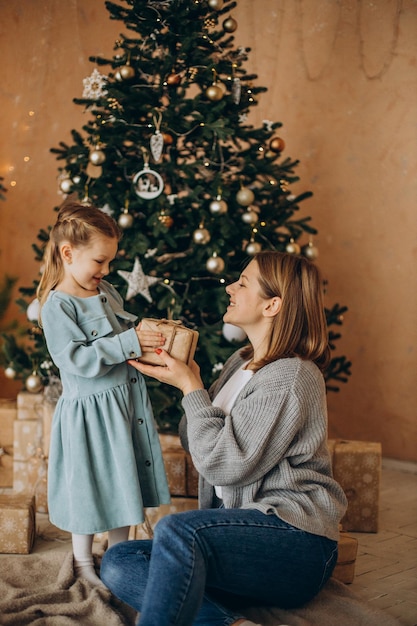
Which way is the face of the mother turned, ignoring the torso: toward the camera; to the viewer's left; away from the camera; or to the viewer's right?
to the viewer's left

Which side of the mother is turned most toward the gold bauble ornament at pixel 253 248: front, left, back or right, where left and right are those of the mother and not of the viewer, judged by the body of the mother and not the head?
right

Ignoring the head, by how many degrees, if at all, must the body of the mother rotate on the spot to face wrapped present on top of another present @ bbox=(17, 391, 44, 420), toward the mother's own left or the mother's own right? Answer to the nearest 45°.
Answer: approximately 45° to the mother's own right

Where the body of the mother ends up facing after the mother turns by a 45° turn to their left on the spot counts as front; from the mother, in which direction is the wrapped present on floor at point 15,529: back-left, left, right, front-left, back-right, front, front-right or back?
right

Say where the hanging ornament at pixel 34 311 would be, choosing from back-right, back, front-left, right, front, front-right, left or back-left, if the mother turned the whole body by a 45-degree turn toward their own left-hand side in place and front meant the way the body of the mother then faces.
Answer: right

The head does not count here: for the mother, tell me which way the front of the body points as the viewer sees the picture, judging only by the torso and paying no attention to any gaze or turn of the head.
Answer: to the viewer's left

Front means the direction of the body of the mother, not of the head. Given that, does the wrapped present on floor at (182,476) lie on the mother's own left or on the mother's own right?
on the mother's own right

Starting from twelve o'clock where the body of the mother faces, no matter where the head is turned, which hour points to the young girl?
The young girl is roughly at 1 o'clock from the mother.

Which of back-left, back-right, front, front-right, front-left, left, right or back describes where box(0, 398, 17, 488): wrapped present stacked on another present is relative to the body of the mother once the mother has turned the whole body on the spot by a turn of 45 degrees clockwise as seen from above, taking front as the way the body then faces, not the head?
front

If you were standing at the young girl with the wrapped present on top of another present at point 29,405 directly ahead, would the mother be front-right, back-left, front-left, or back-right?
back-right
